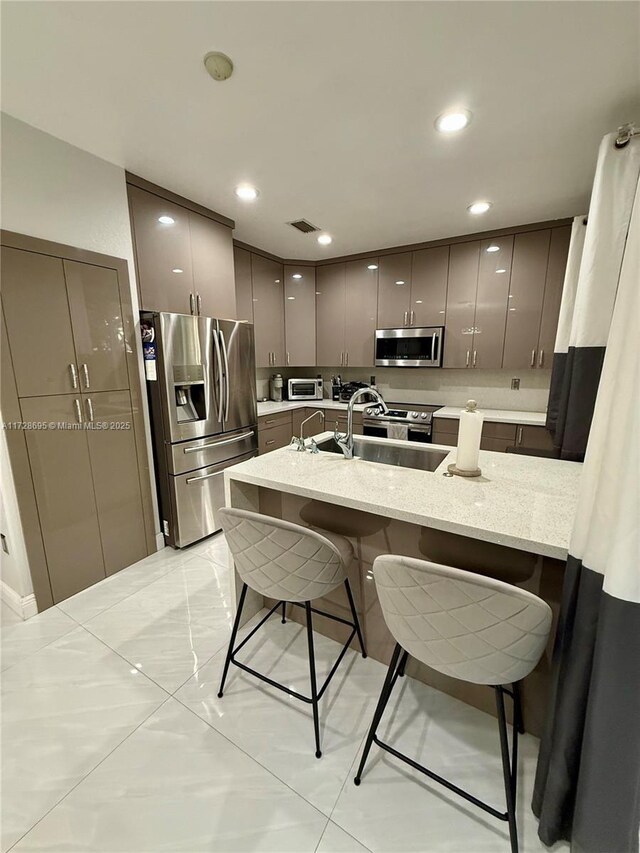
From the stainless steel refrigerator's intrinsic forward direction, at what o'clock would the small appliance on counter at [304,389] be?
The small appliance on counter is roughly at 9 o'clock from the stainless steel refrigerator.

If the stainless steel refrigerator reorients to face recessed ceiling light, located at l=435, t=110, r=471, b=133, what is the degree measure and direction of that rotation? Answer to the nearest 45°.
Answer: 0° — it already faces it

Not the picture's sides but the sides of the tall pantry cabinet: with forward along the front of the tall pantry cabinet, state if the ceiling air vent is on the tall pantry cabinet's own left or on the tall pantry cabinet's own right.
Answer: on the tall pantry cabinet's own left

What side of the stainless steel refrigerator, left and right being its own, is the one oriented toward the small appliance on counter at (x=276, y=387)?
left

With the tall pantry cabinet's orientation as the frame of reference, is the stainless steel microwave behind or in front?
in front

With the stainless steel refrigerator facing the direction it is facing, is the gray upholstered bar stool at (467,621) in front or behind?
in front

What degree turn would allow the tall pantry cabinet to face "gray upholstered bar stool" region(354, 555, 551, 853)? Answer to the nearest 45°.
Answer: approximately 45° to its right

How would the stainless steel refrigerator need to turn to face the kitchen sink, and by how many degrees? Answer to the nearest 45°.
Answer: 0° — it already faces it

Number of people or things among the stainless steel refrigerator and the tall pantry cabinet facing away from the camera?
0
